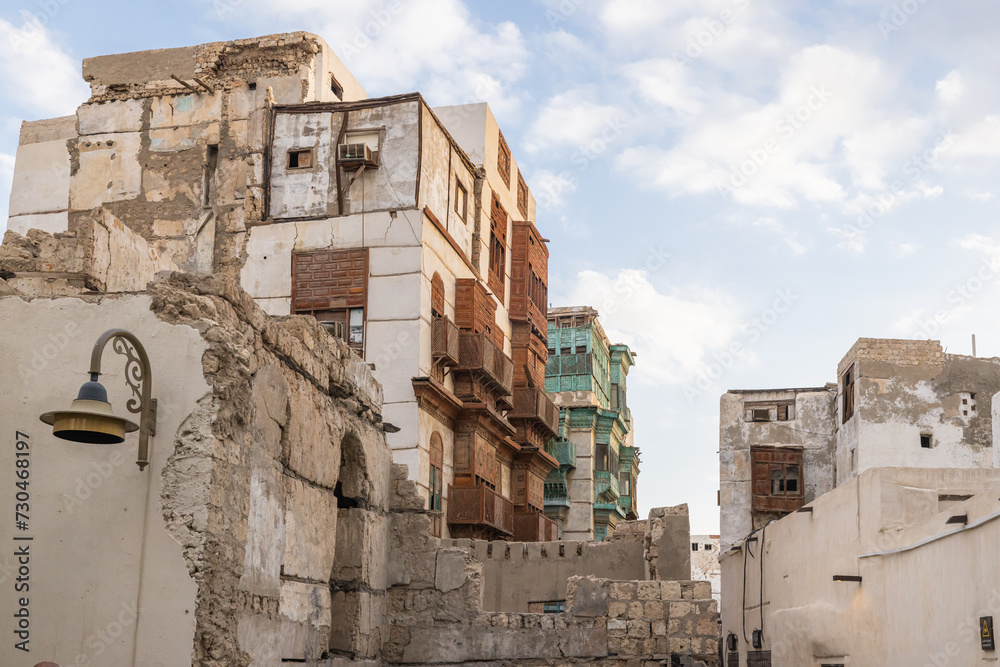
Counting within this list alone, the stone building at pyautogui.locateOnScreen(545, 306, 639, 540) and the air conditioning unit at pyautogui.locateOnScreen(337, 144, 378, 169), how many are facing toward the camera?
2

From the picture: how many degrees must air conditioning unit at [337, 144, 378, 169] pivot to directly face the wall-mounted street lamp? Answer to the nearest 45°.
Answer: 0° — it already faces it

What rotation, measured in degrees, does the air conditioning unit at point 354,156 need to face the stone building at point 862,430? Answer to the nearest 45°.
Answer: approximately 135° to its left

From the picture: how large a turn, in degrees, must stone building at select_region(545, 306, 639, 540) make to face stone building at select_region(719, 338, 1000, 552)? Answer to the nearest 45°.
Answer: approximately 45° to its left

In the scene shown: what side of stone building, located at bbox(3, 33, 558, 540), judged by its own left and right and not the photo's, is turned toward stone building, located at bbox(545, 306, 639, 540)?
left

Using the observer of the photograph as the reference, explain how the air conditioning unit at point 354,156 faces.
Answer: facing the viewer

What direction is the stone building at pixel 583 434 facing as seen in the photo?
toward the camera

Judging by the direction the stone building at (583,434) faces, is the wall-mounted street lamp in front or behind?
in front

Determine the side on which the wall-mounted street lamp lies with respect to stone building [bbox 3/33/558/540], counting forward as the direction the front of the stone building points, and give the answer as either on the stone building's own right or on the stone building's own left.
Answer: on the stone building's own right

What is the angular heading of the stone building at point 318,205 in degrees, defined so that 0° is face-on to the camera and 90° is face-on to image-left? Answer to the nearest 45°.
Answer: approximately 315°
